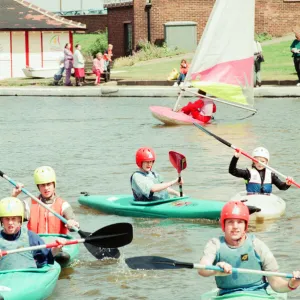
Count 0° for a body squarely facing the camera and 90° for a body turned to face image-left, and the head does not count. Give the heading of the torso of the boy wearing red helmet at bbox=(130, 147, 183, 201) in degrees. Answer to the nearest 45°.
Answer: approximately 315°

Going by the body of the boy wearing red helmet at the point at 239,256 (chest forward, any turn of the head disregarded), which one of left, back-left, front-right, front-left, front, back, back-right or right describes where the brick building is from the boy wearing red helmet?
back

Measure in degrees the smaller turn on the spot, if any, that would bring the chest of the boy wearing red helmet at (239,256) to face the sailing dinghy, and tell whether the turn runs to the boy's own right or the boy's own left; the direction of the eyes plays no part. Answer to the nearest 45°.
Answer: approximately 180°

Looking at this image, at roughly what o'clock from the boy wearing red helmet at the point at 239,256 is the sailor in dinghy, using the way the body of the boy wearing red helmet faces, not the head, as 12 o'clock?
The sailor in dinghy is roughly at 6 o'clock from the boy wearing red helmet.

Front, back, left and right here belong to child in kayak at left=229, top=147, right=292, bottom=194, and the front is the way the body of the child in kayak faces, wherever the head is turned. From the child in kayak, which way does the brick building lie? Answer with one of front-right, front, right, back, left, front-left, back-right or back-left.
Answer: back

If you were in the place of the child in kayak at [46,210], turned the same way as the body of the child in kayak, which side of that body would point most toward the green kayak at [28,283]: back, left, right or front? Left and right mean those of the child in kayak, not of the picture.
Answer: front

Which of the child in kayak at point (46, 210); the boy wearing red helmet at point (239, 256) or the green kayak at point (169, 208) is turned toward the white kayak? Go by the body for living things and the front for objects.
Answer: the green kayak

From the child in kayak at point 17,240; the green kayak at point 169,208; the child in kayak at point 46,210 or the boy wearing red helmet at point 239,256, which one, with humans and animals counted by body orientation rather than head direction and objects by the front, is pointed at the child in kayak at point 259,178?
the green kayak

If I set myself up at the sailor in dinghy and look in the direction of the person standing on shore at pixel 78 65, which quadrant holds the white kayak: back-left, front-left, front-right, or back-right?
back-left

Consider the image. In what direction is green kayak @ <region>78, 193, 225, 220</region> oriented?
to the viewer's right
